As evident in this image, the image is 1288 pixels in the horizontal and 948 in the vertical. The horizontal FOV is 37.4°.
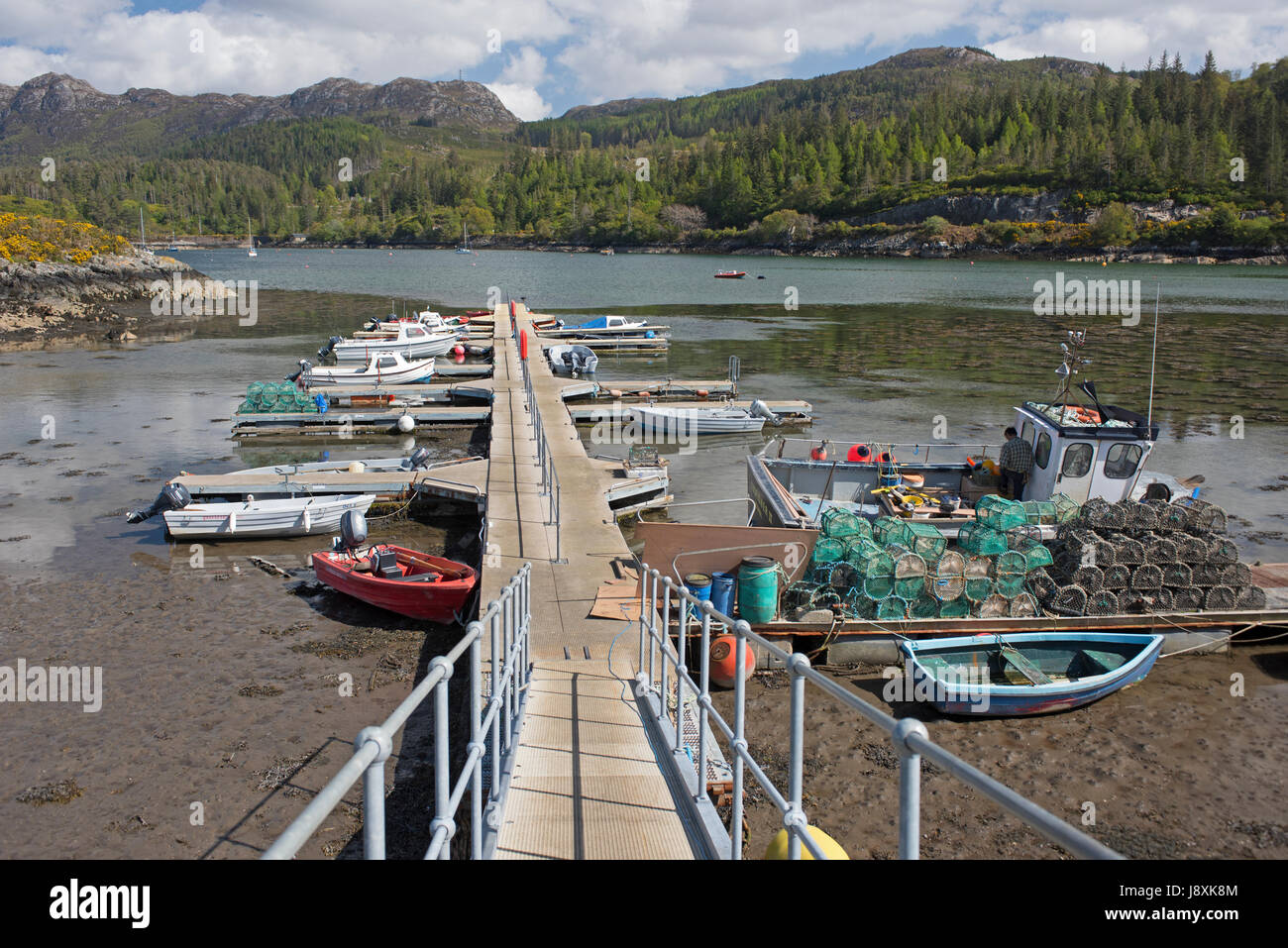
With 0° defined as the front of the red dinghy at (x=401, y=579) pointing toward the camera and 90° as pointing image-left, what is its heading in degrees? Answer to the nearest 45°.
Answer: approximately 315°

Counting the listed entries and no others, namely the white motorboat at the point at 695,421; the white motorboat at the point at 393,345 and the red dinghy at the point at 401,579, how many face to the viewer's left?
1

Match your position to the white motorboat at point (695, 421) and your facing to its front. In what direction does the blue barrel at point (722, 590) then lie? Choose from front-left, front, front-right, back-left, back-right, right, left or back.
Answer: left

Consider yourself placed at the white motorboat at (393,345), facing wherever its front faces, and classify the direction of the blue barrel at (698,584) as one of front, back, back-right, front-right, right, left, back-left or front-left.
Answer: right

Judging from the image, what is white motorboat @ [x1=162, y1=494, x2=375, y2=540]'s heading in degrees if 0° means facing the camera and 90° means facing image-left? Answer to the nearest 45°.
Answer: approximately 270°

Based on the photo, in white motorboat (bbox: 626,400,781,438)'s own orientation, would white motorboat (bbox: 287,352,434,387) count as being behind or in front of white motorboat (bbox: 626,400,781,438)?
in front

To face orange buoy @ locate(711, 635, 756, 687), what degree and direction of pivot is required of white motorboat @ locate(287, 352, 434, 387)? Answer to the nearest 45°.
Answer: approximately 90° to its right

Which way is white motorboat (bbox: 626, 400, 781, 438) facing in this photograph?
to the viewer's left

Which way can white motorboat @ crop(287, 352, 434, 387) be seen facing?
to the viewer's right

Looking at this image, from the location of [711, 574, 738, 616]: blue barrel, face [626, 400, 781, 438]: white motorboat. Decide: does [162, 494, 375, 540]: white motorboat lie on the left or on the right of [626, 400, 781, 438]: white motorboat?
left

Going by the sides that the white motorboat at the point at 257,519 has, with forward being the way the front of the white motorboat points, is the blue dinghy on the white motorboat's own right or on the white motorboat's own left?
on the white motorboat's own right

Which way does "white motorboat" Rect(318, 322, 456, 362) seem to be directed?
to the viewer's right

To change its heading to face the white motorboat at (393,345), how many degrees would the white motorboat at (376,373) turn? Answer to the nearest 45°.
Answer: approximately 90° to its left

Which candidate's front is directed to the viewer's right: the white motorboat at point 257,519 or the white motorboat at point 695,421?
the white motorboat at point 257,519
